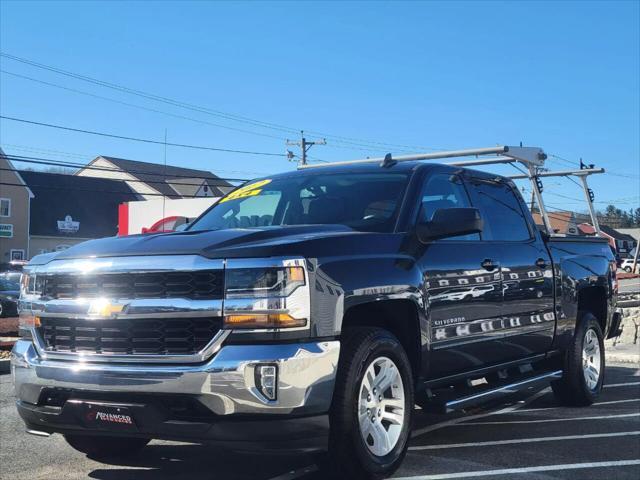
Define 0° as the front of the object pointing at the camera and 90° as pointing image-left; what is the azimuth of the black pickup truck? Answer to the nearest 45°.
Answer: approximately 45°

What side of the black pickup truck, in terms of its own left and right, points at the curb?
back
